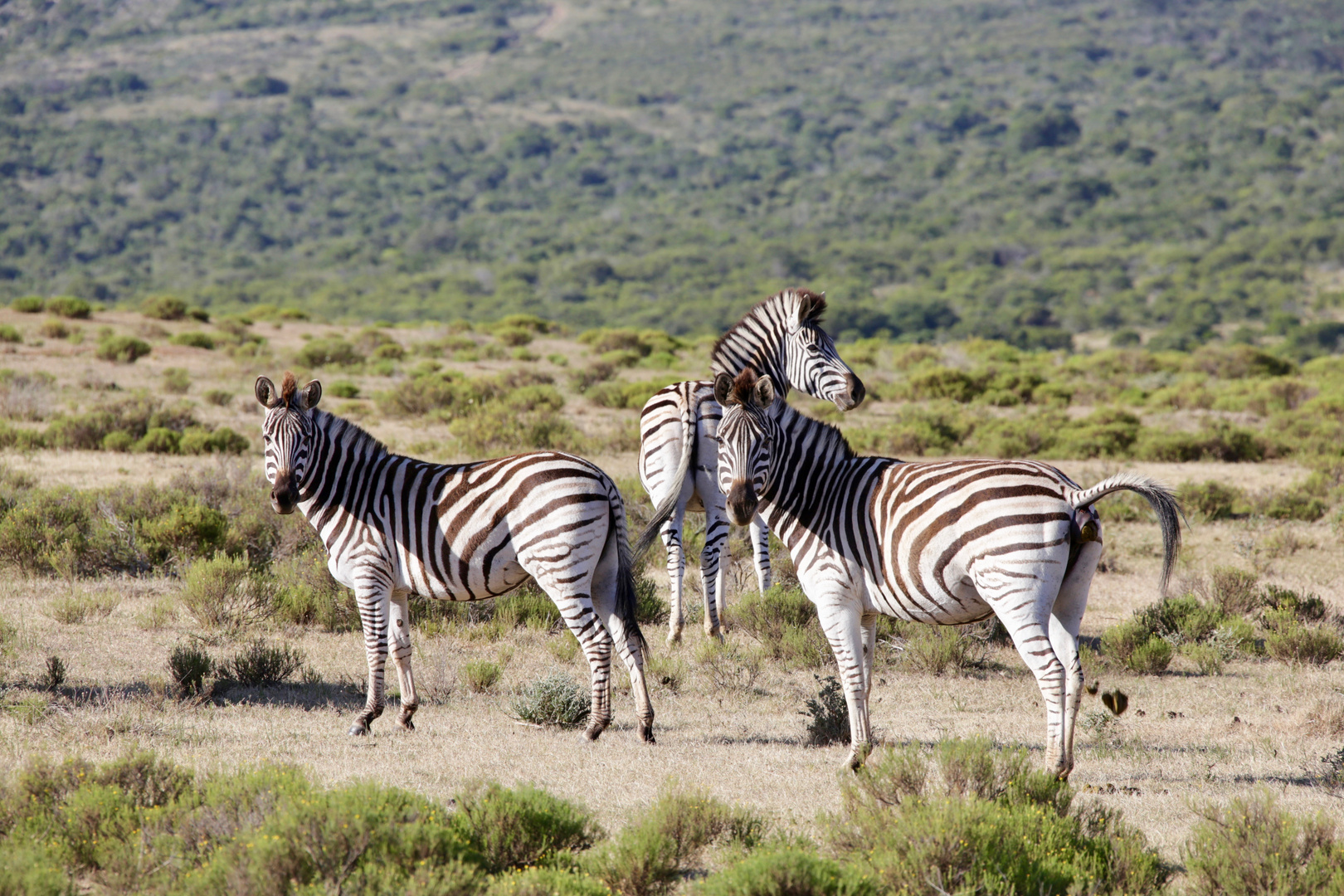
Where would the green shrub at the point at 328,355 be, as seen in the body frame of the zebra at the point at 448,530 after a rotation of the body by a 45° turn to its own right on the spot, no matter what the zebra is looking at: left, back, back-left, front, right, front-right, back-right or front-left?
front-right

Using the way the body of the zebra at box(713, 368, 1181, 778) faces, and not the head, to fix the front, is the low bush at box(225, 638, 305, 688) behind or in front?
in front

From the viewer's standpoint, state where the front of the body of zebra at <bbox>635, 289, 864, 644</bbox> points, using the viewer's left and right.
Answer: facing away from the viewer and to the right of the viewer

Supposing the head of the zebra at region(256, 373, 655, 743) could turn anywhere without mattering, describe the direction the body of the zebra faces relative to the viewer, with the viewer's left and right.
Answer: facing to the left of the viewer

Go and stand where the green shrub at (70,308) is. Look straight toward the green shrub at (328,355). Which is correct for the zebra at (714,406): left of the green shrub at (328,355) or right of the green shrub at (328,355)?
right

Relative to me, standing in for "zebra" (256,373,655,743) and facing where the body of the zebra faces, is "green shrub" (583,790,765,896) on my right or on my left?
on my left

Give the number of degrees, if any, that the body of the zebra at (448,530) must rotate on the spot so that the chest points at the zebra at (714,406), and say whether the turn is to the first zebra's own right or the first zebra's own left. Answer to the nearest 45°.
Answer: approximately 135° to the first zebra's own right

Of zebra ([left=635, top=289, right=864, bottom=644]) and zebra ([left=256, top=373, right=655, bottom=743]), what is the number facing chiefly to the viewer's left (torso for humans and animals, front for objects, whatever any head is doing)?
1

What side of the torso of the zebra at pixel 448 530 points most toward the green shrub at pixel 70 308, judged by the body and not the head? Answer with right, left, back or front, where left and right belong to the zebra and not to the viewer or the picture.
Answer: right

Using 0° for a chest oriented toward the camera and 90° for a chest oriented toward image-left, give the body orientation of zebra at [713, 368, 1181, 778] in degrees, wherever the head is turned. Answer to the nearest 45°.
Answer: approximately 90°

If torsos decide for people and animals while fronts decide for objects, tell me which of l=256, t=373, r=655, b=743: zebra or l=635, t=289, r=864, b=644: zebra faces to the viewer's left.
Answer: l=256, t=373, r=655, b=743: zebra

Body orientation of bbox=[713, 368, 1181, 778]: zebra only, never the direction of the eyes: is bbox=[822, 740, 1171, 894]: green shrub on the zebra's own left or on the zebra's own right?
on the zebra's own left
